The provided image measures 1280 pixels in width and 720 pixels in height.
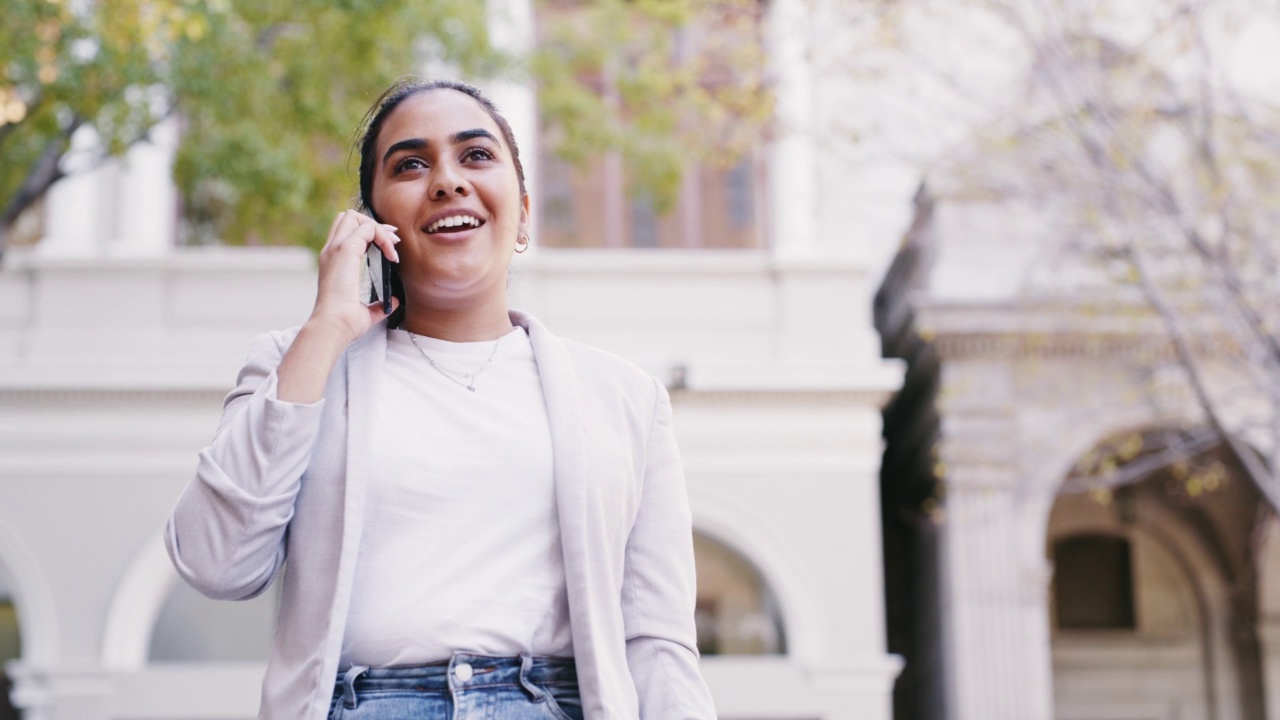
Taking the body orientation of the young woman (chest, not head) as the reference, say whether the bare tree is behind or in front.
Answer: behind

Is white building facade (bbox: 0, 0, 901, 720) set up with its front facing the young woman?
yes

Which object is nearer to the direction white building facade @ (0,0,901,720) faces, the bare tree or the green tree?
the green tree

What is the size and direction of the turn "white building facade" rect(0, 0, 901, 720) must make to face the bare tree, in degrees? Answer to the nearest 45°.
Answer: approximately 45° to its left

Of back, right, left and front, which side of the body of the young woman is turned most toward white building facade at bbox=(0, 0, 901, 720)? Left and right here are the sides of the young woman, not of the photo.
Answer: back

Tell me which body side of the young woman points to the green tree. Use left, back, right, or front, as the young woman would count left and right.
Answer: back

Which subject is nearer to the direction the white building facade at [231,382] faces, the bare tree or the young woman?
the young woman

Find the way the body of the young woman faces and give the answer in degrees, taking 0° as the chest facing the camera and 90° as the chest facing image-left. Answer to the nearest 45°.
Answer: approximately 0°
